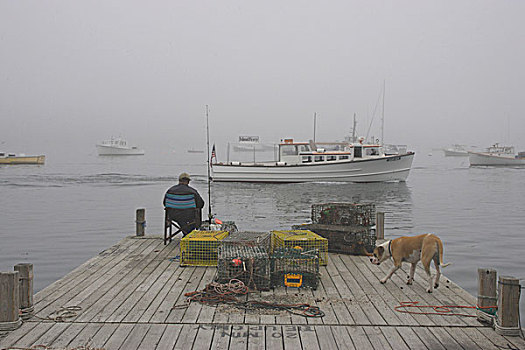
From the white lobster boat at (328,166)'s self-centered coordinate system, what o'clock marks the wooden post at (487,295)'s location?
The wooden post is roughly at 3 o'clock from the white lobster boat.

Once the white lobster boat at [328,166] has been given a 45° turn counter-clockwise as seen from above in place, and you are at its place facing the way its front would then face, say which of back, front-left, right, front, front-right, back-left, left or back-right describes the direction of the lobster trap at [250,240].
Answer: back-right

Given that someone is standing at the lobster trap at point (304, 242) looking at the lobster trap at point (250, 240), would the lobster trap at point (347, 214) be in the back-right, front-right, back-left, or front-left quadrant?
back-right

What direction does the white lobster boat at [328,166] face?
to the viewer's right

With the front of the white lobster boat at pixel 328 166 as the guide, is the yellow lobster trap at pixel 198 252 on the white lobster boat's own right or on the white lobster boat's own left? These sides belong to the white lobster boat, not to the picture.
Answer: on the white lobster boat's own right

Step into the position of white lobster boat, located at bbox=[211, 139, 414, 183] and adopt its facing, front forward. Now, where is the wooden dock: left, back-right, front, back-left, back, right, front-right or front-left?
right

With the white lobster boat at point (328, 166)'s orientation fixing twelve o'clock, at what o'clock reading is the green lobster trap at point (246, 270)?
The green lobster trap is roughly at 3 o'clock from the white lobster boat.

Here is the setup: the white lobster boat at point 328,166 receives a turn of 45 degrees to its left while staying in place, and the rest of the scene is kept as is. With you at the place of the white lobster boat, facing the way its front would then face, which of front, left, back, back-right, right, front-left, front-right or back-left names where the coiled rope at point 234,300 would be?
back-right

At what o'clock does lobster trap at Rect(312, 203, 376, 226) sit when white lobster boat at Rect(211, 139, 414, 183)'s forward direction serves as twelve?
The lobster trap is roughly at 3 o'clock from the white lobster boat.

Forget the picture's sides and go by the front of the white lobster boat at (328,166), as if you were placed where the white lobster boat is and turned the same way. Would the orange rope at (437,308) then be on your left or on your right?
on your right

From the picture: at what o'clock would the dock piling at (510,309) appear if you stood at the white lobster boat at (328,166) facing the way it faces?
The dock piling is roughly at 3 o'clock from the white lobster boat.

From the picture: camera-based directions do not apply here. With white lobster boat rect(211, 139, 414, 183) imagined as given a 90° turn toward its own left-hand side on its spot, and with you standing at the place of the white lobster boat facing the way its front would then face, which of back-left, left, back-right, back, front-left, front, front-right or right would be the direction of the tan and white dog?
back

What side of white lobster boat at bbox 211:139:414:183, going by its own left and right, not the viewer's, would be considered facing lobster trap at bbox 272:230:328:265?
right
